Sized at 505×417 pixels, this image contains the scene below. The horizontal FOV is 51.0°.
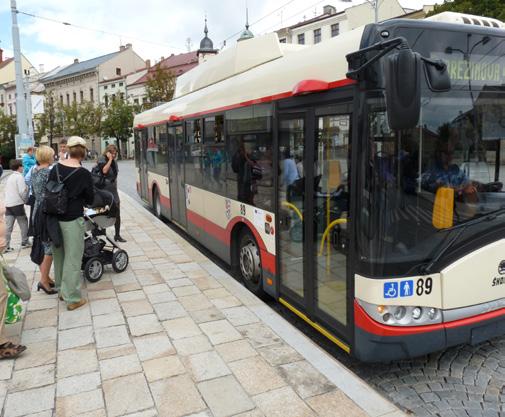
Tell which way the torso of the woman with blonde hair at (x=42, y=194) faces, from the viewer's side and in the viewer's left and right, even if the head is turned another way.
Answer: facing away from the viewer and to the right of the viewer

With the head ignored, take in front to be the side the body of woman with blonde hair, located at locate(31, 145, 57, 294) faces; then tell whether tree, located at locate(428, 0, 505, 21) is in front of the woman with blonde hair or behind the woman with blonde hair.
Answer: in front

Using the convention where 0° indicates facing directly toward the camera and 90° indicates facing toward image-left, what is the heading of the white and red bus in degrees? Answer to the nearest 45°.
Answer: approximately 315°

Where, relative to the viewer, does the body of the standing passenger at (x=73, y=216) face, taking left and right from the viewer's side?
facing away from the viewer and to the right of the viewer

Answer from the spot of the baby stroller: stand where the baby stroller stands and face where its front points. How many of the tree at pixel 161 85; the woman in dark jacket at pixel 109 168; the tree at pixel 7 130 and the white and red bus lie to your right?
1

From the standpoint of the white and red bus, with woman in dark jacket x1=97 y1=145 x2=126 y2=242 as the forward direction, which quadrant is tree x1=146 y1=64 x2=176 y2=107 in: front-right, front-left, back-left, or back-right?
front-right

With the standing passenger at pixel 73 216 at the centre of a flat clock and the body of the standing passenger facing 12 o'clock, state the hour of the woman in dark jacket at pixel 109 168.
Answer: The woman in dark jacket is roughly at 11 o'clock from the standing passenger.
